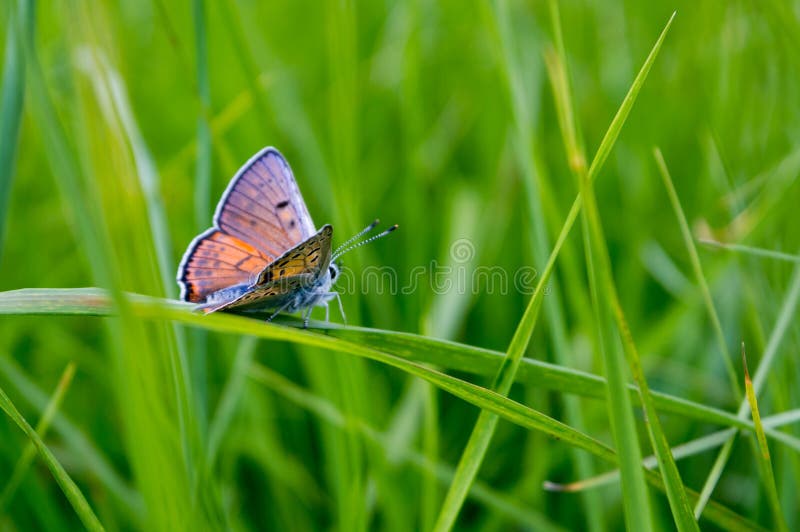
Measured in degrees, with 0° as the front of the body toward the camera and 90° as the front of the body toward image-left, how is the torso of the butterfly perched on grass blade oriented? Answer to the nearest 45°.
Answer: approximately 270°

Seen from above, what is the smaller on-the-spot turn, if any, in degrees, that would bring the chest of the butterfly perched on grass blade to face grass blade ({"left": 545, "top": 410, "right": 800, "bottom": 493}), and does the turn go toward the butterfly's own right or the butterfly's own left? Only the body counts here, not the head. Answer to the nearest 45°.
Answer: approximately 45° to the butterfly's own right

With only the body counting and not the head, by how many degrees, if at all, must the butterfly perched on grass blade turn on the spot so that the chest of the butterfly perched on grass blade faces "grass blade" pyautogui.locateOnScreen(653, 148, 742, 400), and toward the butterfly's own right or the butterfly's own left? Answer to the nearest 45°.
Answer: approximately 45° to the butterfly's own right
